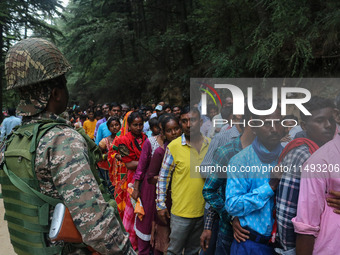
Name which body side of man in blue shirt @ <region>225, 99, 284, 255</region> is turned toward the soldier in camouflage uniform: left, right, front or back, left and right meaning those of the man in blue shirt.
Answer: right

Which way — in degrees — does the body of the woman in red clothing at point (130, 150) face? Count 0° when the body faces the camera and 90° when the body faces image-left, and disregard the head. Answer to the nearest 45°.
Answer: approximately 315°

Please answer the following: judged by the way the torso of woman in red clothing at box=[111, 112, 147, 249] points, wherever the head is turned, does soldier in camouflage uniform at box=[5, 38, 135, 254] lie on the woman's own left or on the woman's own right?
on the woman's own right

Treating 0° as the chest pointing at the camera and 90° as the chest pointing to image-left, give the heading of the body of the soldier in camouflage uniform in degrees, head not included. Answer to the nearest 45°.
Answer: approximately 225°

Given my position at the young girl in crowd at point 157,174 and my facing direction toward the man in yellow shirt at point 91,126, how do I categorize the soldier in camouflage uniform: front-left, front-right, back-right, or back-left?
back-left

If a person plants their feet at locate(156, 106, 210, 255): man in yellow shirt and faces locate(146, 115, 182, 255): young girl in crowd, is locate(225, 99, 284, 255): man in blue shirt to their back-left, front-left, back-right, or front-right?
back-left

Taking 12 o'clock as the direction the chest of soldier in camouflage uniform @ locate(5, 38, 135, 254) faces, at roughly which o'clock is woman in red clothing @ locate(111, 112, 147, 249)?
The woman in red clothing is roughly at 11 o'clock from the soldier in camouflage uniform.

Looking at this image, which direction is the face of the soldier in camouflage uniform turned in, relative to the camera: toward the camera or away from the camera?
away from the camera
